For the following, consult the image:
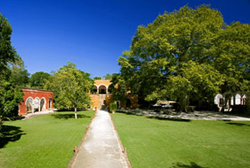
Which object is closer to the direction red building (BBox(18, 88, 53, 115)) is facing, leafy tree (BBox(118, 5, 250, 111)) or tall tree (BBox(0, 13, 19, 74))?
the leafy tree

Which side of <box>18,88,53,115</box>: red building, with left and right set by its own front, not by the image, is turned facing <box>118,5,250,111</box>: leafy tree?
front

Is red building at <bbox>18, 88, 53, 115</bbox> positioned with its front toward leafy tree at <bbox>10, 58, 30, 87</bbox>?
no

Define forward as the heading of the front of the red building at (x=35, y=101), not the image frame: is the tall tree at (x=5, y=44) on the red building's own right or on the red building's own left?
on the red building's own right
